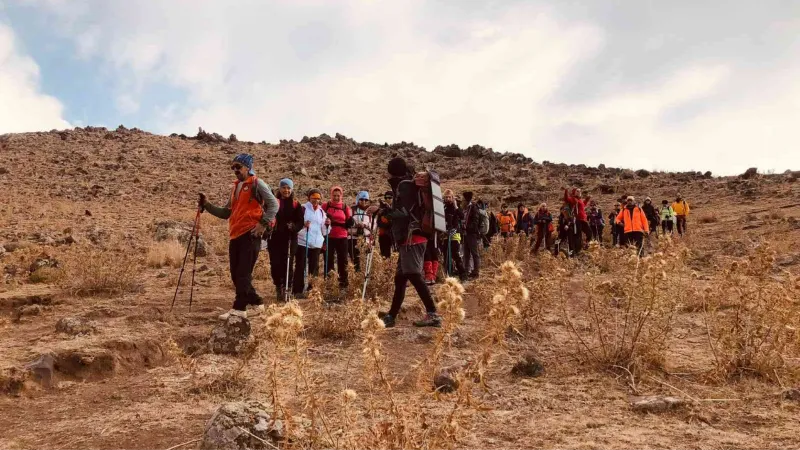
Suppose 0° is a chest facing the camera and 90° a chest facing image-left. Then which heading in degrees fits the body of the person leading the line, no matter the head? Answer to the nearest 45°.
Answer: approximately 45°

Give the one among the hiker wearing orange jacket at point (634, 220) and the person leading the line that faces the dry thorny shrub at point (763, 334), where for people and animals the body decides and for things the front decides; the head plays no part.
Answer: the hiker wearing orange jacket

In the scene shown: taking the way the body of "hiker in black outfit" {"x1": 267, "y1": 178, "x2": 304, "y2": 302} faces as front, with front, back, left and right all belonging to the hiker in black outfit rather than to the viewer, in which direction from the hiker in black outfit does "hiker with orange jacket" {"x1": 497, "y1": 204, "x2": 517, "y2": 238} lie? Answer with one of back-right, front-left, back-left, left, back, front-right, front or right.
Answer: back-left

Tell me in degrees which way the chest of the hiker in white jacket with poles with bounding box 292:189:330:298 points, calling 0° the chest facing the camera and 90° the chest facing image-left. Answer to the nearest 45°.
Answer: approximately 0°

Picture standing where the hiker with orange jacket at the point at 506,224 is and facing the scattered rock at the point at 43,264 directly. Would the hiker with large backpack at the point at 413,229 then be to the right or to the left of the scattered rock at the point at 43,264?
left

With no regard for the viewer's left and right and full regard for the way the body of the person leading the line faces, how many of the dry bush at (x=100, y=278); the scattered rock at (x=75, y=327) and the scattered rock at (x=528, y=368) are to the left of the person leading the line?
1

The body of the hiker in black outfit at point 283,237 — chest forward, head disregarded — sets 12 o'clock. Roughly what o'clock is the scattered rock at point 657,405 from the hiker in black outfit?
The scattered rock is roughly at 11 o'clock from the hiker in black outfit.

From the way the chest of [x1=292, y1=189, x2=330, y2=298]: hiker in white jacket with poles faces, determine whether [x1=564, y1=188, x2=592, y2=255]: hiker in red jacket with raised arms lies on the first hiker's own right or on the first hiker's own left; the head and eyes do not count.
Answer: on the first hiker's own left

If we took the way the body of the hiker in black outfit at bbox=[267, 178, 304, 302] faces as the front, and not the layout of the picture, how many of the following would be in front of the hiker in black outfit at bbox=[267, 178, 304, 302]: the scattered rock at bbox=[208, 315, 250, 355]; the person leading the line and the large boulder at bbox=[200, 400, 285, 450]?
3

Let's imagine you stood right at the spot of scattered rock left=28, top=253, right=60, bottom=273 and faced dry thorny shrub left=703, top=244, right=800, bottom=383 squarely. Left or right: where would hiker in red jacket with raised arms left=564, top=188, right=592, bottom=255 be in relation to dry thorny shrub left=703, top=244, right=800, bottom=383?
left

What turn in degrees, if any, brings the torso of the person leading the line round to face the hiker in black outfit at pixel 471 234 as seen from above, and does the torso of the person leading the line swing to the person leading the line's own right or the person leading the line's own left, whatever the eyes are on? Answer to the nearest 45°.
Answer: approximately 180°
